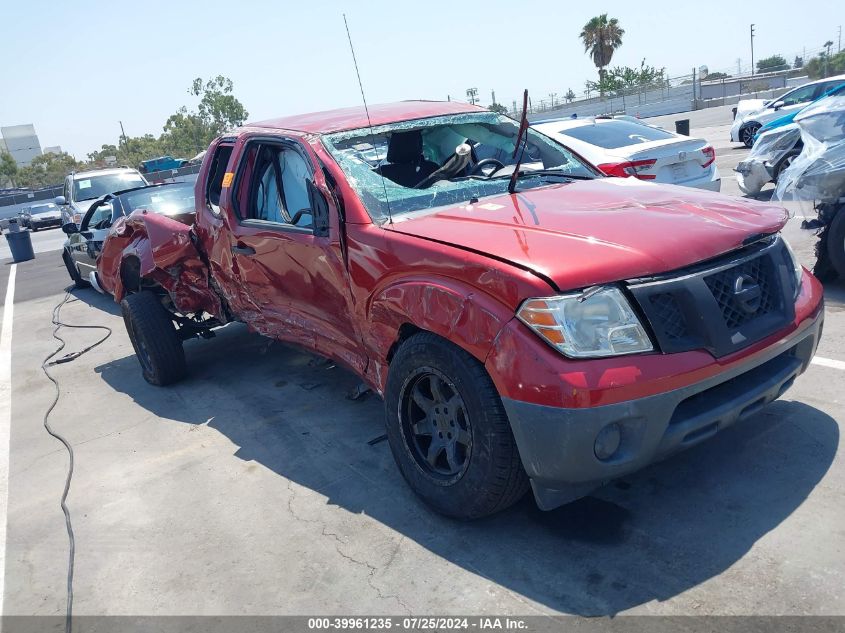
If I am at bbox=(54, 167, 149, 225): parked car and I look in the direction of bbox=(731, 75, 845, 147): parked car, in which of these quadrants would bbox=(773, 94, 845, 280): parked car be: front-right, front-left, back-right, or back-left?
front-right

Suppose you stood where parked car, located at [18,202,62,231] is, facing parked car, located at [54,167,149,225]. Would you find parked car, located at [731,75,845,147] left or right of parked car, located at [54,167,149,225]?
left

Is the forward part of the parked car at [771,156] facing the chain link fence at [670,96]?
no

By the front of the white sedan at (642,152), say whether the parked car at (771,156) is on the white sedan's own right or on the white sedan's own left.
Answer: on the white sedan's own right

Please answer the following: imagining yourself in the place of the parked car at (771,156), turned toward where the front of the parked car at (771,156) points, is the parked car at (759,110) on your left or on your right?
on your right

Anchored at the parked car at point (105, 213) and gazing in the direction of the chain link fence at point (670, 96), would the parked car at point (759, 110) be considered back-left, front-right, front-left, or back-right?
front-right

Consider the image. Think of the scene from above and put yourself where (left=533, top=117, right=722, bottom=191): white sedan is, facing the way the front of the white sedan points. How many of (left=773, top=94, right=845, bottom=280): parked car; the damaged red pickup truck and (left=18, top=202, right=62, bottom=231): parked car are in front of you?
1

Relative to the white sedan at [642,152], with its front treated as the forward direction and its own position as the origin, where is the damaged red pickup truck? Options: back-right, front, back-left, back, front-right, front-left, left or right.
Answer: back-left

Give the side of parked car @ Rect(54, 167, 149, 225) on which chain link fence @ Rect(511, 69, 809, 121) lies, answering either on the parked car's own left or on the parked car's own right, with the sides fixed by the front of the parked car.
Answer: on the parked car's own left

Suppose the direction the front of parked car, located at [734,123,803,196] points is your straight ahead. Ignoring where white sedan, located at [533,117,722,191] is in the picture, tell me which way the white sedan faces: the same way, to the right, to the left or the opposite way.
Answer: to the right

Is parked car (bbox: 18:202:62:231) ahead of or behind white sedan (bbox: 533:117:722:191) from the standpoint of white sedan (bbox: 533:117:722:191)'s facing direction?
ahead

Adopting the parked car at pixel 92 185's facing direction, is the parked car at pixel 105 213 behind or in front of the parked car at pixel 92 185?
in front

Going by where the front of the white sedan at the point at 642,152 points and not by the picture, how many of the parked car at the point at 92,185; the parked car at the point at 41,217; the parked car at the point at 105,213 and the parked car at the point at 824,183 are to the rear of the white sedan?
1

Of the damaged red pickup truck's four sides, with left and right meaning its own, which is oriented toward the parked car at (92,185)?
back

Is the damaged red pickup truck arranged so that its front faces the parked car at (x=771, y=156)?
no

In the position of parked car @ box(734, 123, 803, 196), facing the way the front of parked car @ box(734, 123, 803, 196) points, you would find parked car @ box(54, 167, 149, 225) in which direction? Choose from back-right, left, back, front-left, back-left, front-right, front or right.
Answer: front-right

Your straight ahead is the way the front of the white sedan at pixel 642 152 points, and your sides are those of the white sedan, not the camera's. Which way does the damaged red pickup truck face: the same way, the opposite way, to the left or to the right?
the opposite way
